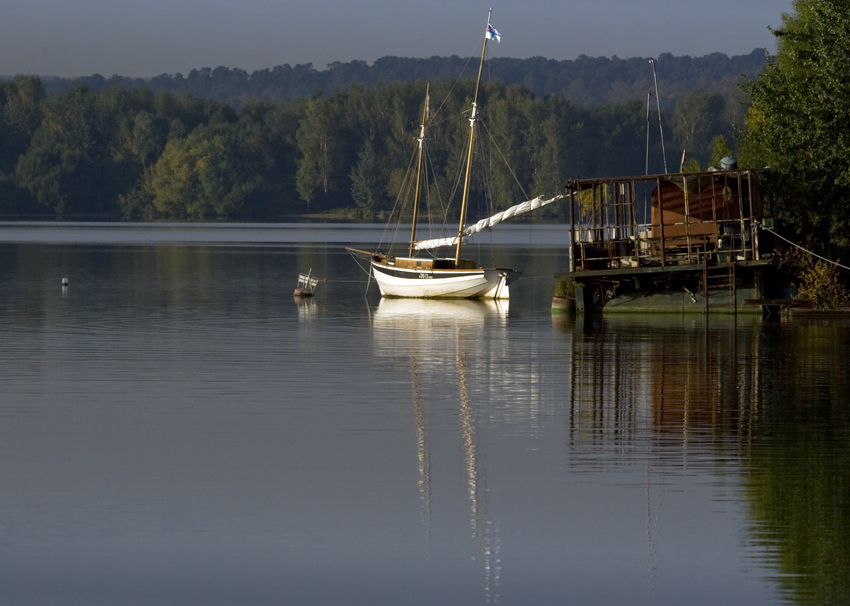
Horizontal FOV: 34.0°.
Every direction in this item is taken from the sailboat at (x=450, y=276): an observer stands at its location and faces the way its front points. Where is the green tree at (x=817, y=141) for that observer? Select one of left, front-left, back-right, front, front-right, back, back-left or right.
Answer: back

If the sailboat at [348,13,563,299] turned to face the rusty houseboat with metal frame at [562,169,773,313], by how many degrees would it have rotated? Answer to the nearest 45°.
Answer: approximately 180°

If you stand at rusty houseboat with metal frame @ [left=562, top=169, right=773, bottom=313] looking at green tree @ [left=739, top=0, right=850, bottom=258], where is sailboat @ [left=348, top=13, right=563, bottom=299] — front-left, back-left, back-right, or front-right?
back-left

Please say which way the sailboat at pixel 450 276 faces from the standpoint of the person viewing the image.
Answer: facing away from the viewer and to the left of the viewer
